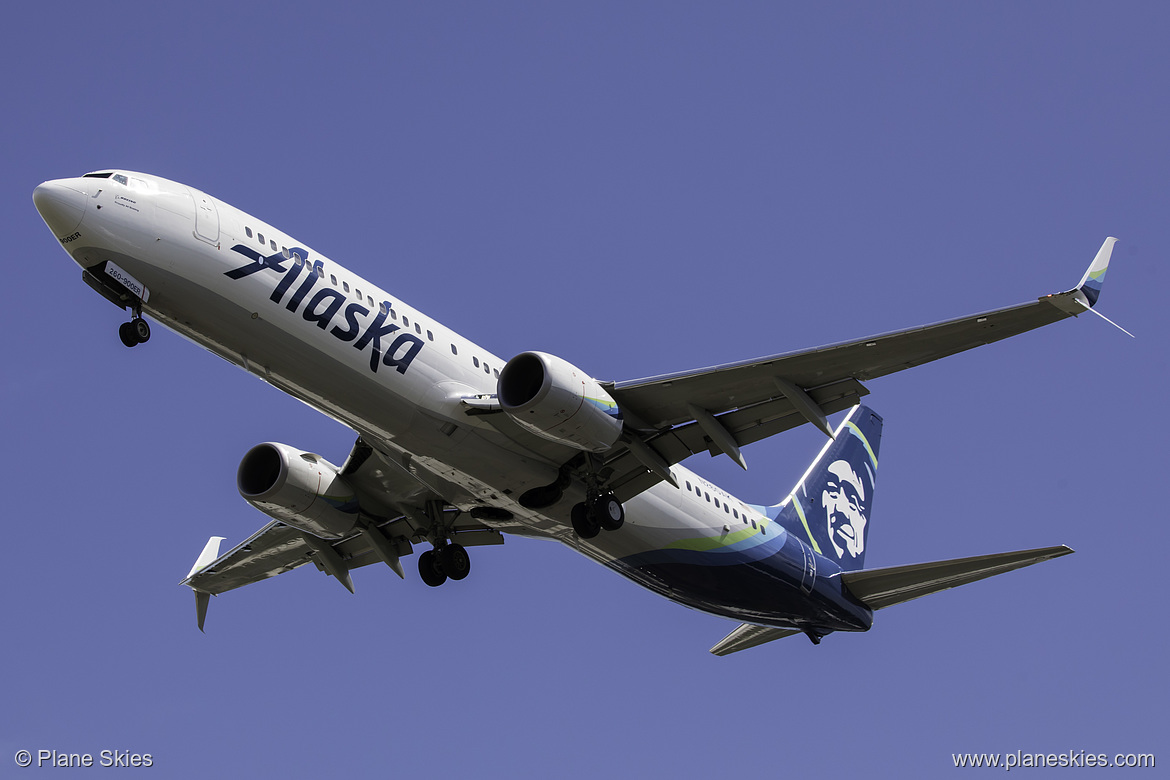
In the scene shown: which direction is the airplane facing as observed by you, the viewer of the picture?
facing the viewer and to the left of the viewer
